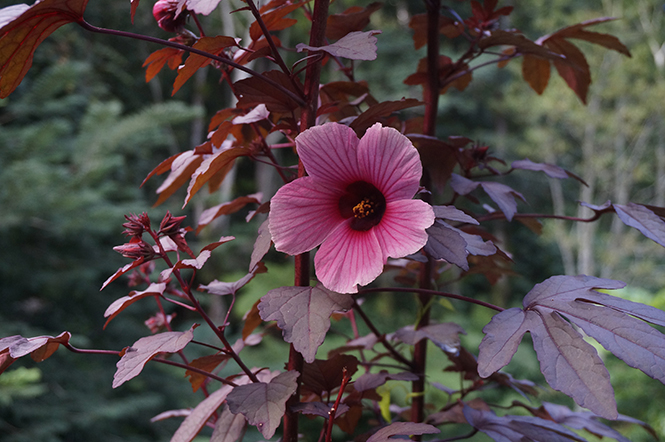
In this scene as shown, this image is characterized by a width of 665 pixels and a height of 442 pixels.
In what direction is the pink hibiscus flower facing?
toward the camera
